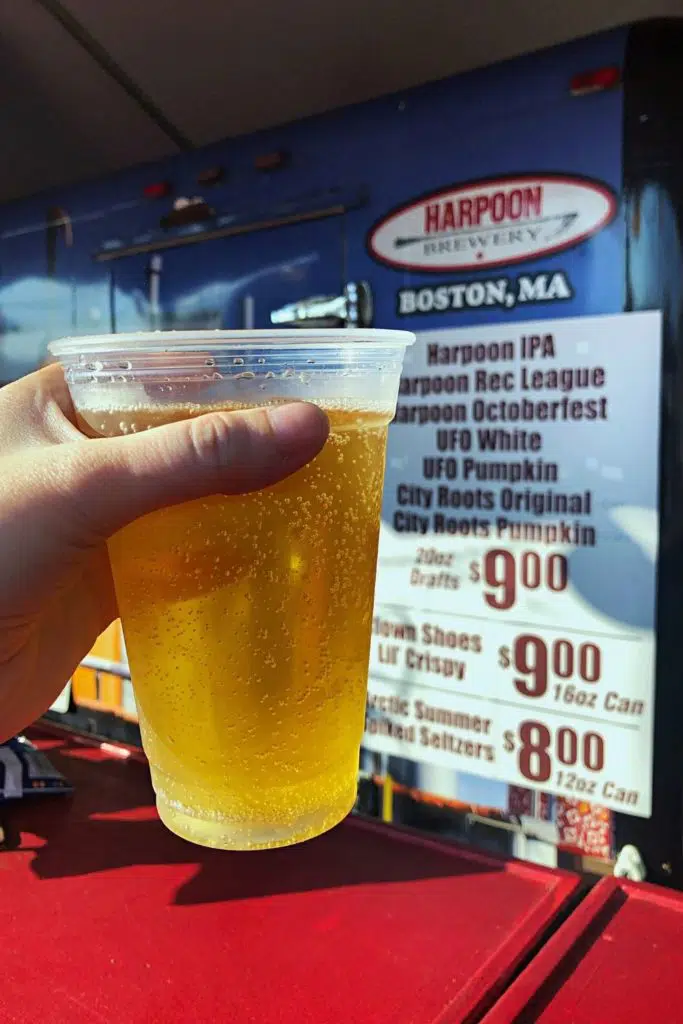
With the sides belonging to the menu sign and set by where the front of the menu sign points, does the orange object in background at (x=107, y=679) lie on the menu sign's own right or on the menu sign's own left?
on the menu sign's own right

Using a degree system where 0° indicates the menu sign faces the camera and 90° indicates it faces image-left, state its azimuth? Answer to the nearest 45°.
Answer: approximately 45°
